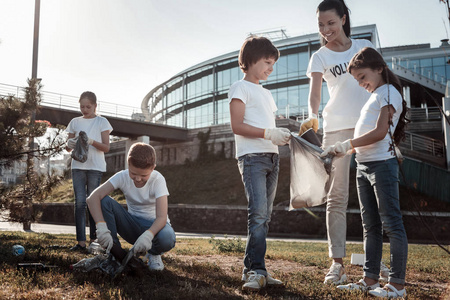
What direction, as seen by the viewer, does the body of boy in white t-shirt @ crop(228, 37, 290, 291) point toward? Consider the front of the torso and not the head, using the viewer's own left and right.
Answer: facing the viewer and to the right of the viewer

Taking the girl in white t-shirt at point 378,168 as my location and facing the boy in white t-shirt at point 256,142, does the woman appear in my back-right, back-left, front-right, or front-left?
front-right

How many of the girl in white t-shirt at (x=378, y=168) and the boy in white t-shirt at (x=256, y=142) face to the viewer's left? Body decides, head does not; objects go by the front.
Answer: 1

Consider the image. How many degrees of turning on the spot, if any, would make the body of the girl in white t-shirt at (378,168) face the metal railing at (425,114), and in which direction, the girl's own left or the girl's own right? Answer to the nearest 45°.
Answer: approximately 90° to the girl's own right

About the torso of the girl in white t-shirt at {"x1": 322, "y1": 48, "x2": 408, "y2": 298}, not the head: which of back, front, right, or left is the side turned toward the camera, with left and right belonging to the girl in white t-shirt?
left

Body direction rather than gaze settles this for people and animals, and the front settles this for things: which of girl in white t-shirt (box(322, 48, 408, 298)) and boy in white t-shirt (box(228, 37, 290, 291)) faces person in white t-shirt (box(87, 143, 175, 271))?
the girl in white t-shirt

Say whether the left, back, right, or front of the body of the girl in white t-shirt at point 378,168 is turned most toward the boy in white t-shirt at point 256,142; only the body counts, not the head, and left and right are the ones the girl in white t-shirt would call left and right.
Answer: front

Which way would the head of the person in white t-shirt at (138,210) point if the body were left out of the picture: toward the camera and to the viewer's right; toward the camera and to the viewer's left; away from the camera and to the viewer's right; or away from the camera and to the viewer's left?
toward the camera and to the viewer's left

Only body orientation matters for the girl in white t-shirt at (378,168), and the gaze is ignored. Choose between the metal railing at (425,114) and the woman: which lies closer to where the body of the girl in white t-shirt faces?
the woman

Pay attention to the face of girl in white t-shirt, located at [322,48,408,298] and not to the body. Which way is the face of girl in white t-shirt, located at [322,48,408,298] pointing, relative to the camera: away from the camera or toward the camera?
toward the camera

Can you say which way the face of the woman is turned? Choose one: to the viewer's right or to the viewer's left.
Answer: to the viewer's left
